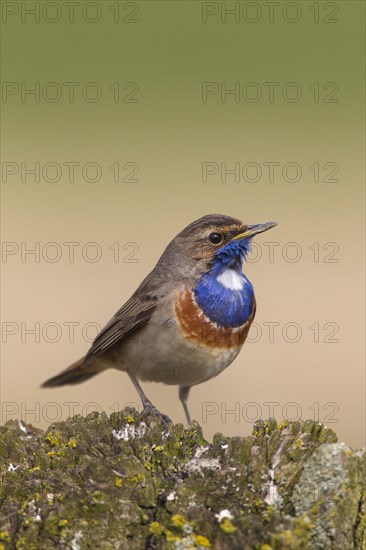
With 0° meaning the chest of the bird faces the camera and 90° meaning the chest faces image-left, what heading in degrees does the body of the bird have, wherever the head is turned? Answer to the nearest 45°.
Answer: approximately 315°
